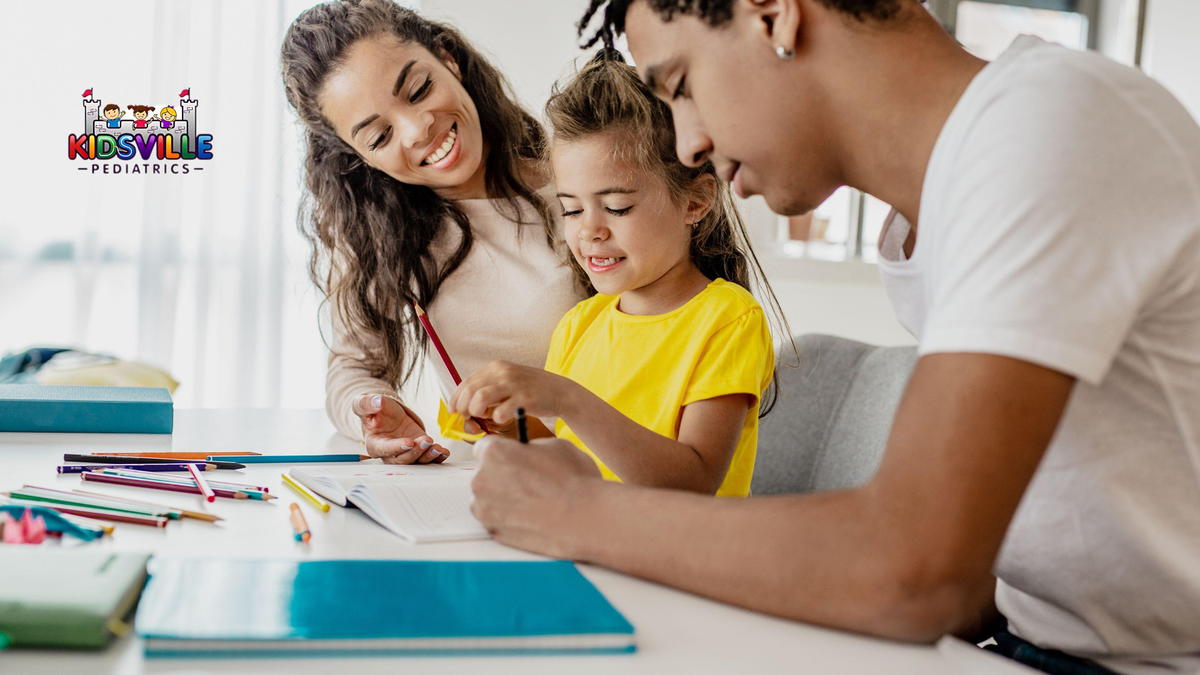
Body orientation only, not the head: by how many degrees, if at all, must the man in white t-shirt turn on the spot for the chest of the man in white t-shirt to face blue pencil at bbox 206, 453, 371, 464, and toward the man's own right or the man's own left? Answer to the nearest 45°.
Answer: approximately 45° to the man's own right

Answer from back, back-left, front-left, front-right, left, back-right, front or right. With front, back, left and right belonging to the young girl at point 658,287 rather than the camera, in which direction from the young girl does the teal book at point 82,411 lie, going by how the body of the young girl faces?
front-right

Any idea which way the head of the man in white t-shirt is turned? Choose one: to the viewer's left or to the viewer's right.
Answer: to the viewer's left

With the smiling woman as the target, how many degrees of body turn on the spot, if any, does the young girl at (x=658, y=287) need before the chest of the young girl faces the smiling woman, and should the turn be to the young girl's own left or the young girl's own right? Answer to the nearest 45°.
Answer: approximately 90° to the young girl's own right

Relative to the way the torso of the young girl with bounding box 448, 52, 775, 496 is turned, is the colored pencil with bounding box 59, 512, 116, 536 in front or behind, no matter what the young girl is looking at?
in front

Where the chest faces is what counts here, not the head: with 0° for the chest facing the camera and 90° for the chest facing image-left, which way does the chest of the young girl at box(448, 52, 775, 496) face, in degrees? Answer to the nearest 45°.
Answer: approximately 45°

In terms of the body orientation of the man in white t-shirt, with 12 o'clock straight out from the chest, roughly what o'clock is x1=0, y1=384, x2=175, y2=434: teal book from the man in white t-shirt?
The teal book is roughly at 1 o'clock from the man in white t-shirt.

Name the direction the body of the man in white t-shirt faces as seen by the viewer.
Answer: to the viewer's left
